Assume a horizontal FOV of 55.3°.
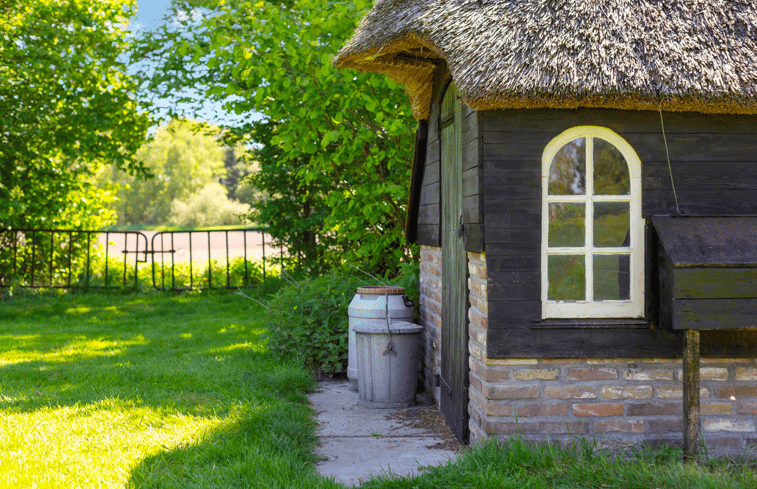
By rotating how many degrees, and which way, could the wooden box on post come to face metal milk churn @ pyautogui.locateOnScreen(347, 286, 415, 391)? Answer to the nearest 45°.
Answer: approximately 135° to its right

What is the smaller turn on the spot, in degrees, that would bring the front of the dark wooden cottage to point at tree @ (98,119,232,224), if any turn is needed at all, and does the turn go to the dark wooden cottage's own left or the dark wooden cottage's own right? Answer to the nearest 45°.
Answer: approximately 45° to the dark wooden cottage's own right

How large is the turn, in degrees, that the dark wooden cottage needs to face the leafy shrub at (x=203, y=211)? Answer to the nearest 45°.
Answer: approximately 45° to its right

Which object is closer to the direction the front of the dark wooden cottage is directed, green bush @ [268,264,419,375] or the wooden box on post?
the green bush

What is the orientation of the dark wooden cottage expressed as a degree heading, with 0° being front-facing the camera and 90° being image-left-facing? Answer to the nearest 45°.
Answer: approximately 90°

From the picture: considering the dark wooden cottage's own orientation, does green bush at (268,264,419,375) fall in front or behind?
in front

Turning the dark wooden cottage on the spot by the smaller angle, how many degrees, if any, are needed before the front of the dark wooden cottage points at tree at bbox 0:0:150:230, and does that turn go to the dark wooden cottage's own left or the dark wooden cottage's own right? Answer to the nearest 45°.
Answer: approximately 45° to the dark wooden cottage's own right

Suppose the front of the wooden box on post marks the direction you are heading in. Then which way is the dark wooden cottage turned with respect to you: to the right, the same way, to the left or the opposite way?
to the right

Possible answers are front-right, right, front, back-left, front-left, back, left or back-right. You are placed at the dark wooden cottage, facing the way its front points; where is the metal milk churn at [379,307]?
front-right

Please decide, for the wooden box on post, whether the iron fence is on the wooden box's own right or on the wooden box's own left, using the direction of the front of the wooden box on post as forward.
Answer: on the wooden box's own right

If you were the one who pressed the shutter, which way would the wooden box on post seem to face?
facing the viewer

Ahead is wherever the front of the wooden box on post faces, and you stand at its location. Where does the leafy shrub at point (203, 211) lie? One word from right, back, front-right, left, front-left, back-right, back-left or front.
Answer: back-right

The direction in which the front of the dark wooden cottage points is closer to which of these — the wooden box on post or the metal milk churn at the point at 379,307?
the metal milk churn

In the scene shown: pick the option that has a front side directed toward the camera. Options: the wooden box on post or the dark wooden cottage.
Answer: the wooden box on post

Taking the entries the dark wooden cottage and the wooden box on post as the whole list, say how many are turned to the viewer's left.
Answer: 1
